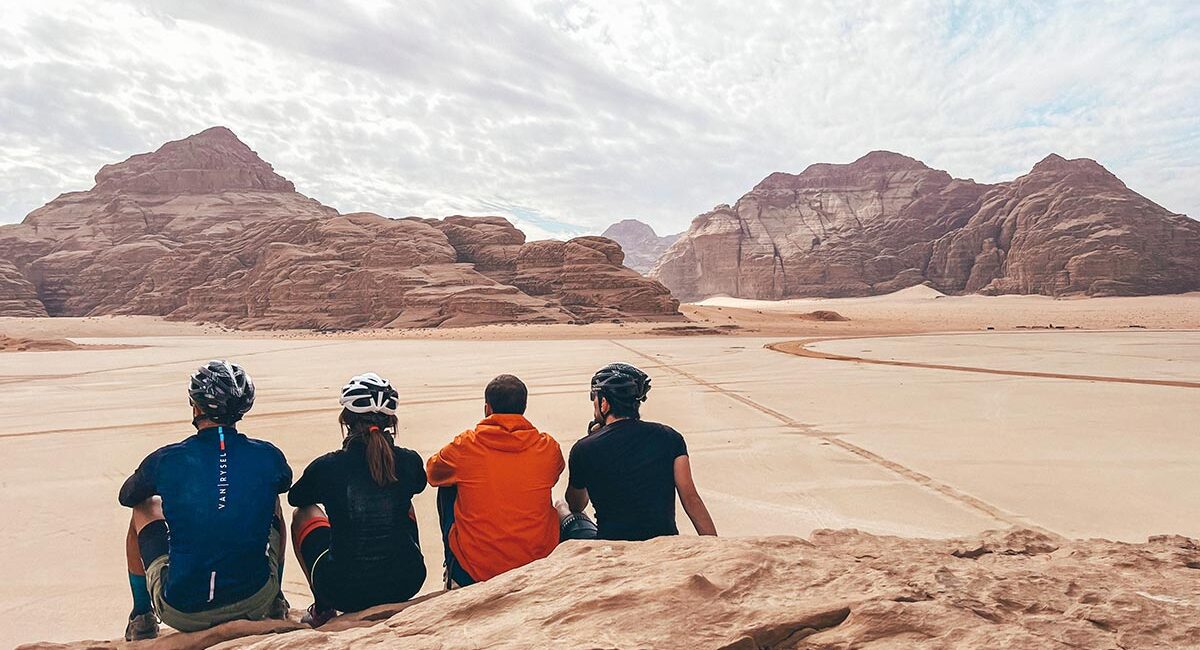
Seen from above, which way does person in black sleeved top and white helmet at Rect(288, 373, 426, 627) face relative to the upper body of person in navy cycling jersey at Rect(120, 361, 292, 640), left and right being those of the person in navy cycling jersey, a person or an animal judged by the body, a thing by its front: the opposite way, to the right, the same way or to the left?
the same way

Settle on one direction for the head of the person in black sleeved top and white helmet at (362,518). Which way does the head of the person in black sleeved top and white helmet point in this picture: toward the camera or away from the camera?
away from the camera

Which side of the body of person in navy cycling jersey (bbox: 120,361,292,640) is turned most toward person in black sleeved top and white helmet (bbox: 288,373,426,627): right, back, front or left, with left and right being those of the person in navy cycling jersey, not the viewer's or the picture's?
right

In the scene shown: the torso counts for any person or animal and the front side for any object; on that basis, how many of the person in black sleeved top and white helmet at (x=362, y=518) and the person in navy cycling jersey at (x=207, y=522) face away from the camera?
2

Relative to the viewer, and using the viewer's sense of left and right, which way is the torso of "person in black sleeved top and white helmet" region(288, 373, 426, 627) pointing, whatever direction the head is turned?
facing away from the viewer

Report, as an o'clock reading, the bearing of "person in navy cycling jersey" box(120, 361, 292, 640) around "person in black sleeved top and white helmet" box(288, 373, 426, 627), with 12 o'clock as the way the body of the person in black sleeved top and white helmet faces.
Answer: The person in navy cycling jersey is roughly at 9 o'clock from the person in black sleeved top and white helmet.

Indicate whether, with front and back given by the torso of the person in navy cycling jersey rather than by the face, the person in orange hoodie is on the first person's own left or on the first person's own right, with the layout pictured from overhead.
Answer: on the first person's own right

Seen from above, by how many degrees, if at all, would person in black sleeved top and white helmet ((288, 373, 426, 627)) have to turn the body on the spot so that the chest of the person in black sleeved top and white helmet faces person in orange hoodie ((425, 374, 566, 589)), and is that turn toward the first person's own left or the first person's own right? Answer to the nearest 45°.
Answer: approximately 90° to the first person's own right

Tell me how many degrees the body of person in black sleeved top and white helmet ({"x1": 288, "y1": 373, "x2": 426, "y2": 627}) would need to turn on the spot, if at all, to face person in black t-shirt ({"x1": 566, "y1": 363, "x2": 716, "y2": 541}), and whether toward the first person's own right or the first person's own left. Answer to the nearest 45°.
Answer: approximately 90° to the first person's own right

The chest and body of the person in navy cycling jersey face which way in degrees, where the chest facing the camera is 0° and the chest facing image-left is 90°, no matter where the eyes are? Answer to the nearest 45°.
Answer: approximately 180°

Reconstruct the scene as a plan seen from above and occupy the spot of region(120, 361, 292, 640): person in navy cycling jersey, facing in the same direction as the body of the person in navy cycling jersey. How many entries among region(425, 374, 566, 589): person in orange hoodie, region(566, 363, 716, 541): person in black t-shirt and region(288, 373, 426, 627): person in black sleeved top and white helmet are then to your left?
0
